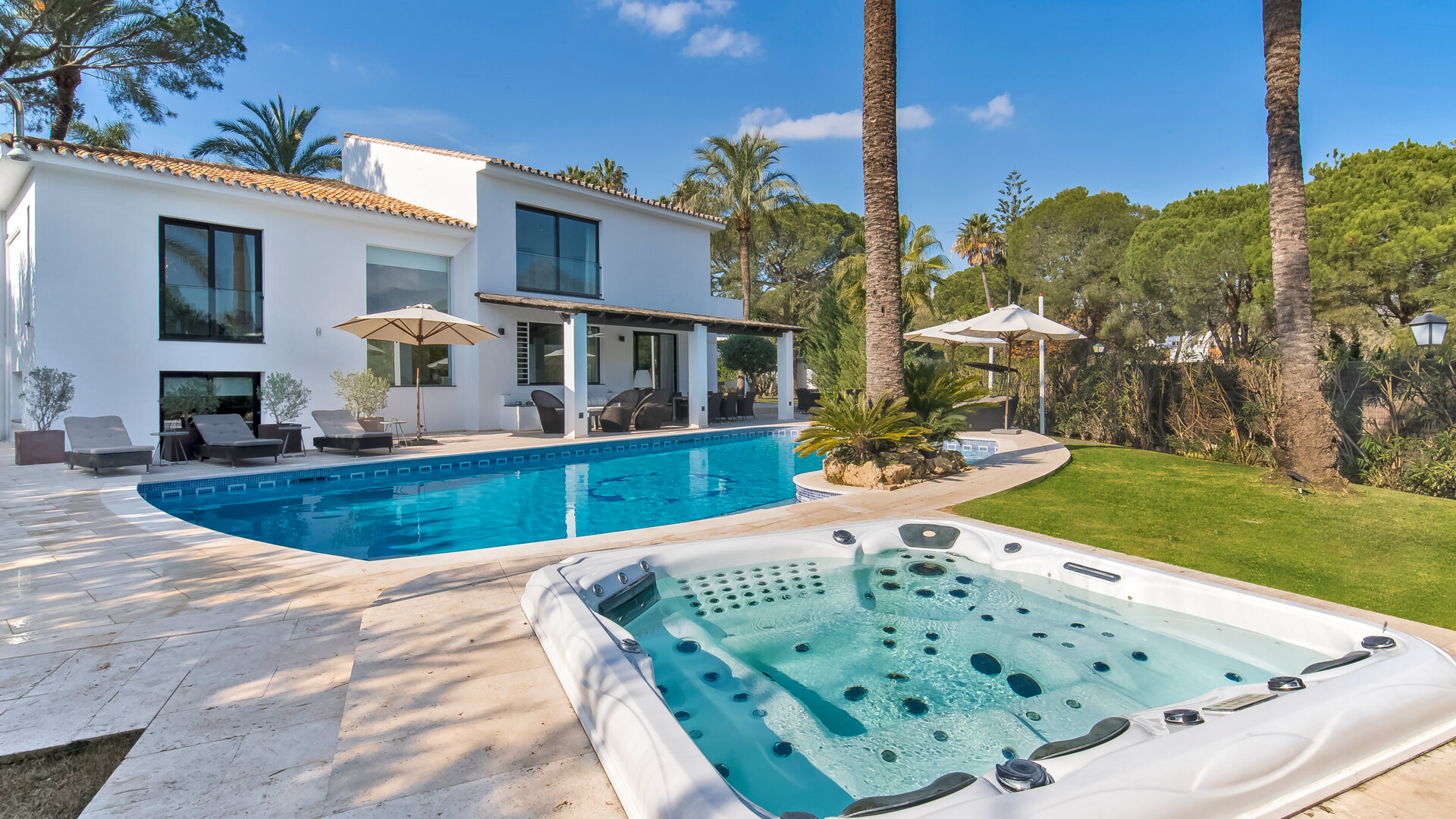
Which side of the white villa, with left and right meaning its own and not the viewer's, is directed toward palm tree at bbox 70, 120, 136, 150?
back

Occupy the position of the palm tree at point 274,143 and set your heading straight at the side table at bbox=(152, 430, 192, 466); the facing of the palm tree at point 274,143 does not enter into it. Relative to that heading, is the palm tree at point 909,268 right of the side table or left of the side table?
left

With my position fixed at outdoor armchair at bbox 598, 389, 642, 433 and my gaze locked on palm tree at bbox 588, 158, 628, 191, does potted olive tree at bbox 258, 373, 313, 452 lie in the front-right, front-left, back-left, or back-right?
back-left

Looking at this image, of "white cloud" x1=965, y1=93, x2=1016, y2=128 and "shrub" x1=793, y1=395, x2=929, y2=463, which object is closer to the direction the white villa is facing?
the shrub

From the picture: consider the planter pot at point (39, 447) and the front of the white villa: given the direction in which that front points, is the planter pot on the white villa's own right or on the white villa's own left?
on the white villa's own right

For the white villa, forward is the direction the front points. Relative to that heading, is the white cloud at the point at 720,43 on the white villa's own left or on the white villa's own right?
on the white villa's own left

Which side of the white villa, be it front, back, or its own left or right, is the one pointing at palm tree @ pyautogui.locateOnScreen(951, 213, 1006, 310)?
left

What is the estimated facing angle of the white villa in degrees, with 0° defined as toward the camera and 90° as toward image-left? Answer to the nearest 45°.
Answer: approximately 315°
